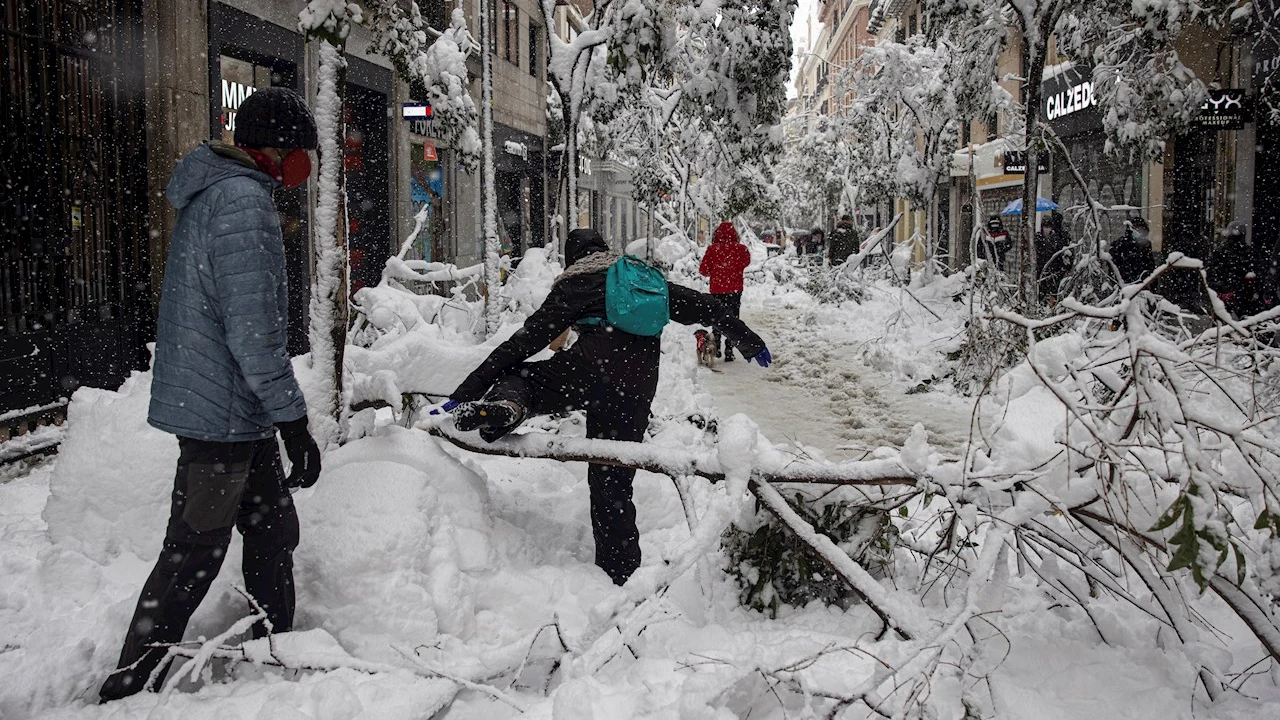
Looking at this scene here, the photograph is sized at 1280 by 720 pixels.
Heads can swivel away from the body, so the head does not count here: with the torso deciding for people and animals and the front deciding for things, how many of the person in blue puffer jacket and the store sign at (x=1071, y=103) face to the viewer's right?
1

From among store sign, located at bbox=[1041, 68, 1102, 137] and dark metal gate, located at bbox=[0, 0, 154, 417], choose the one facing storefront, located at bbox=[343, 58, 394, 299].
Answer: the store sign

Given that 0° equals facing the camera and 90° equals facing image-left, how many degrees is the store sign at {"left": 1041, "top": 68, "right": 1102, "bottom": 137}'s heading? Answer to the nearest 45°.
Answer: approximately 45°

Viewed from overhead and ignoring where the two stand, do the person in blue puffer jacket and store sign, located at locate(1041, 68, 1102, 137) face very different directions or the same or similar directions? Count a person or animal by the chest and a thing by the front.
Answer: very different directions

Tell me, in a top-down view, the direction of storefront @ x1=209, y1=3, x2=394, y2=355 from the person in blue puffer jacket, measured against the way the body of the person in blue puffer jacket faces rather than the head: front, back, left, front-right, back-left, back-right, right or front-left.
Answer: left

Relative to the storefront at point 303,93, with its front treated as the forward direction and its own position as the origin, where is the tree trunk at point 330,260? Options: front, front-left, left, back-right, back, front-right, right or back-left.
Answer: front-right

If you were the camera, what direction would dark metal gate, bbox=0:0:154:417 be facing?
facing the viewer and to the right of the viewer

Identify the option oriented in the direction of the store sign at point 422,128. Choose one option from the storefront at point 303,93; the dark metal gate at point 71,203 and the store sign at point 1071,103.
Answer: the store sign at point 1071,103

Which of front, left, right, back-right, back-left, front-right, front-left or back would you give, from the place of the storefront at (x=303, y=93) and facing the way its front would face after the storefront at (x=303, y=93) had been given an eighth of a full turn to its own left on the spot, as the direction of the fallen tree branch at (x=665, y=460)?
right

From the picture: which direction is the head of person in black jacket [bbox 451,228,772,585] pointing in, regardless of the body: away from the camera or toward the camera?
away from the camera

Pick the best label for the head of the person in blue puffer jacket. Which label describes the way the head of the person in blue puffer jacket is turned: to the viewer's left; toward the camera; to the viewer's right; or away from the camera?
to the viewer's right

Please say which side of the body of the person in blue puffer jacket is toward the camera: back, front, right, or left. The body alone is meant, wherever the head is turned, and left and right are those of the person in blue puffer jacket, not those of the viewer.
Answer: right
